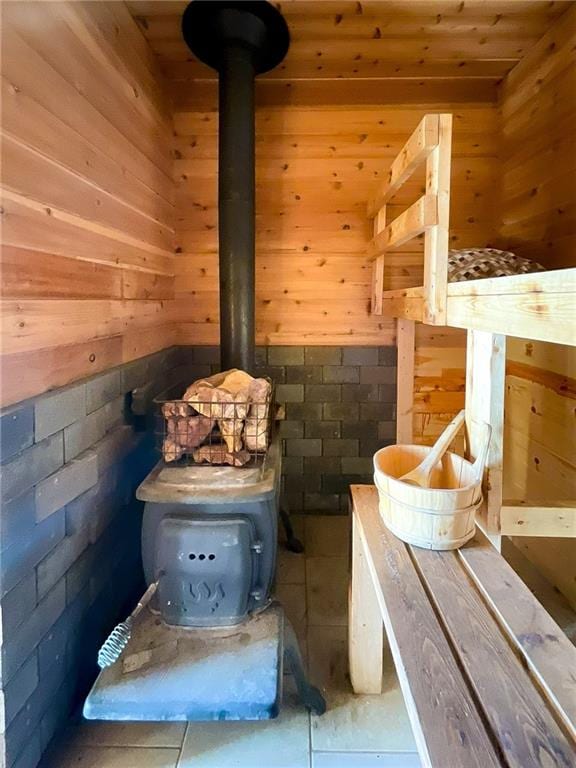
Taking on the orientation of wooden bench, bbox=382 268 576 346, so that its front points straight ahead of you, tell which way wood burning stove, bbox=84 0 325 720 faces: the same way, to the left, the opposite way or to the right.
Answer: to the left

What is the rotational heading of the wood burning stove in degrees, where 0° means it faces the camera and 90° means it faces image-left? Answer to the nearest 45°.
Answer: approximately 0°

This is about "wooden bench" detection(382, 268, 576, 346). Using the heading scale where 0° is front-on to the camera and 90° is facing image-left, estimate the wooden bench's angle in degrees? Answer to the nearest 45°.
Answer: approximately 45°
